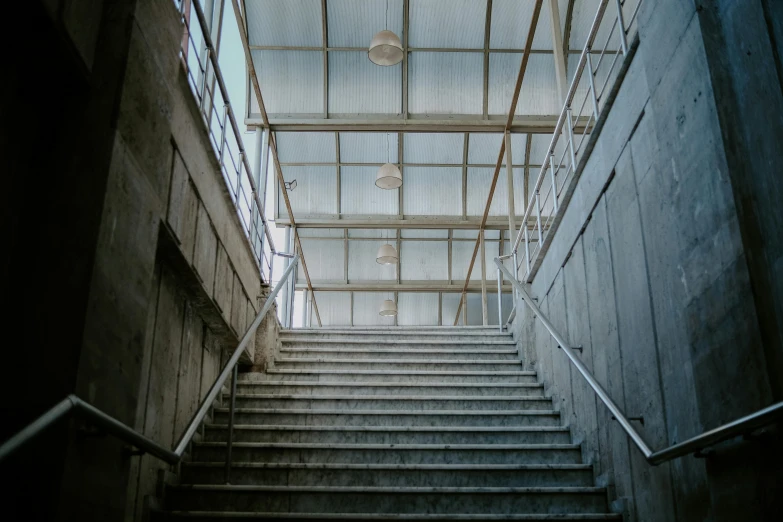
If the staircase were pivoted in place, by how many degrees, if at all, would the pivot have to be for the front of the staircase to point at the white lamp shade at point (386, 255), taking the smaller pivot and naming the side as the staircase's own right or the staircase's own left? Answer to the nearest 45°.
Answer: approximately 180°

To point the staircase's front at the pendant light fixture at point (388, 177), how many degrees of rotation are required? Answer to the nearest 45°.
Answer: approximately 180°

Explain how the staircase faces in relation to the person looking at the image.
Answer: facing the viewer

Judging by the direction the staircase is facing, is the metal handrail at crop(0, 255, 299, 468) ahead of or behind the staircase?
ahead

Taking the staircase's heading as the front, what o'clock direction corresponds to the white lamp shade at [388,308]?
The white lamp shade is roughly at 6 o'clock from the staircase.
